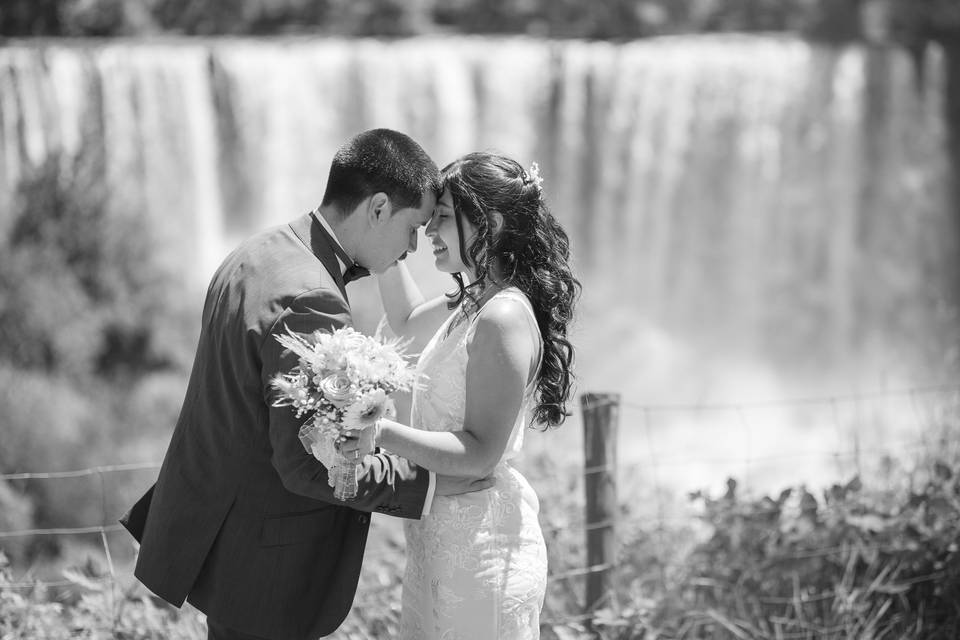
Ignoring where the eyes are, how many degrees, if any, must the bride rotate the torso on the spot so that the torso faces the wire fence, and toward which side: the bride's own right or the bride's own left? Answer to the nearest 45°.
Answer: approximately 90° to the bride's own right

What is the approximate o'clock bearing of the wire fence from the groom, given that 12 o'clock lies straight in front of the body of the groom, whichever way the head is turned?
The wire fence is roughly at 10 o'clock from the groom.

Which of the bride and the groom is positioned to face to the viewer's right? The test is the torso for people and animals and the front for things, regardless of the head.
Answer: the groom

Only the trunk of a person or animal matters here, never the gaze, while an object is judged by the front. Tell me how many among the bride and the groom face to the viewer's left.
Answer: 1

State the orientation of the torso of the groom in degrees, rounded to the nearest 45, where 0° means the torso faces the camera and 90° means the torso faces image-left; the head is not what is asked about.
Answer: approximately 270°

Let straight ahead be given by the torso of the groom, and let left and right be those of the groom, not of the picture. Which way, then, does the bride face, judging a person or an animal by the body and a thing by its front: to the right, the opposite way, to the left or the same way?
the opposite way

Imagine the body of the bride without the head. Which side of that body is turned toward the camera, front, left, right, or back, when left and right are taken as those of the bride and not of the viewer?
left

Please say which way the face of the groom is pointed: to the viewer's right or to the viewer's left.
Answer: to the viewer's right

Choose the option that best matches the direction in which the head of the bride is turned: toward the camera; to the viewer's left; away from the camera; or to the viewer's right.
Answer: to the viewer's left
